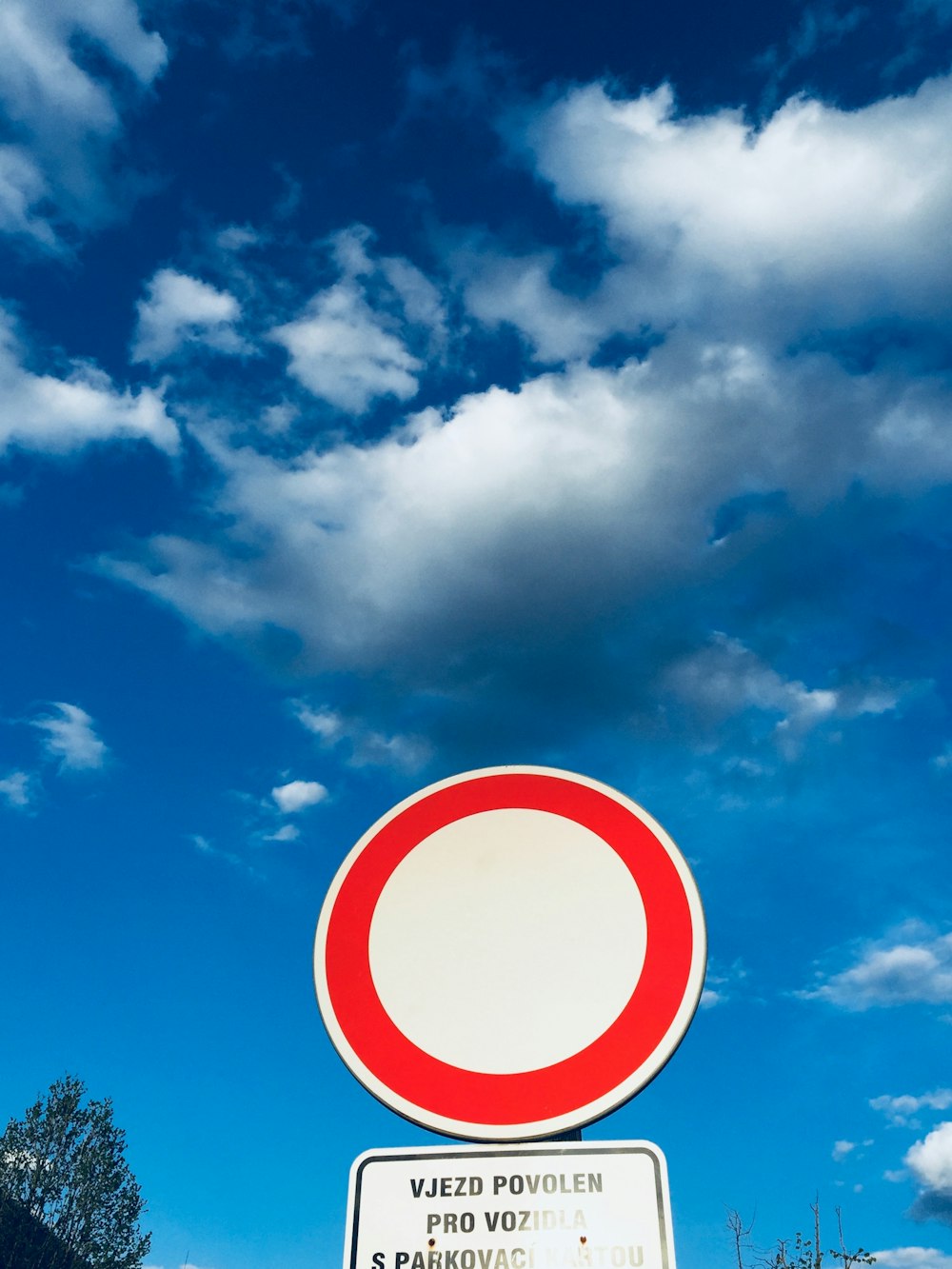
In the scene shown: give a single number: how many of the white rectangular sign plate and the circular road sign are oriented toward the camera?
2

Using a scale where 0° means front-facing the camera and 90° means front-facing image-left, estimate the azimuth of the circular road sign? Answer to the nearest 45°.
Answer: approximately 0°
